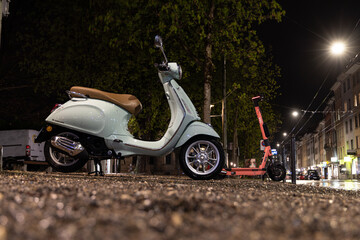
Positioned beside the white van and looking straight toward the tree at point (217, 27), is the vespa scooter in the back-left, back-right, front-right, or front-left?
front-right

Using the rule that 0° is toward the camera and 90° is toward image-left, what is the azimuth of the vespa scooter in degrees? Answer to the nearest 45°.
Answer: approximately 270°

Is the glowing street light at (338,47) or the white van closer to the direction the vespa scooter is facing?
the glowing street light

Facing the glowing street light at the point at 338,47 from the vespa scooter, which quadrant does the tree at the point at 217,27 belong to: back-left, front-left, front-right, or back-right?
front-left

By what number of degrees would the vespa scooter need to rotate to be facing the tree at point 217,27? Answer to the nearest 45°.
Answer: approximately 45° to its left

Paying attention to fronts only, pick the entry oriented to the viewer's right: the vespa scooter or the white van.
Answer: the vespa scooter

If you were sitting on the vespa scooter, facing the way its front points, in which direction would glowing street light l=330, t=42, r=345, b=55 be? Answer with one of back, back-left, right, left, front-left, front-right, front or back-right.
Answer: front-left

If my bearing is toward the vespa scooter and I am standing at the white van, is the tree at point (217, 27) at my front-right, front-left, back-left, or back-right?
front-left
